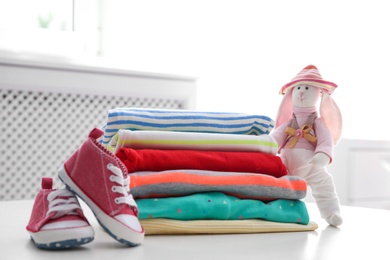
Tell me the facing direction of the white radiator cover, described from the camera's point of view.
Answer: facing the viewer and to the right of the viewer

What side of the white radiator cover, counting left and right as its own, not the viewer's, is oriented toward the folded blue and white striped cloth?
front

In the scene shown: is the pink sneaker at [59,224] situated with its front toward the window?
no

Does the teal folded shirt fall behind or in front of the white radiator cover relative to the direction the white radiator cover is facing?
in front

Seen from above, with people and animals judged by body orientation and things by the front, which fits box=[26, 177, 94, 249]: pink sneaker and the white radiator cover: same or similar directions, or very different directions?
same or similar directions

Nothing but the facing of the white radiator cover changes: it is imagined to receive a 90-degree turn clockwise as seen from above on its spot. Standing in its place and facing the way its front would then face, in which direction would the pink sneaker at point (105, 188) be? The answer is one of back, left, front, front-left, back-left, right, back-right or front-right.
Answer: front-left

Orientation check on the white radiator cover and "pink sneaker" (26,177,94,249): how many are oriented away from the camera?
0

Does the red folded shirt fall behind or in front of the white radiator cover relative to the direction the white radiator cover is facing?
in front
